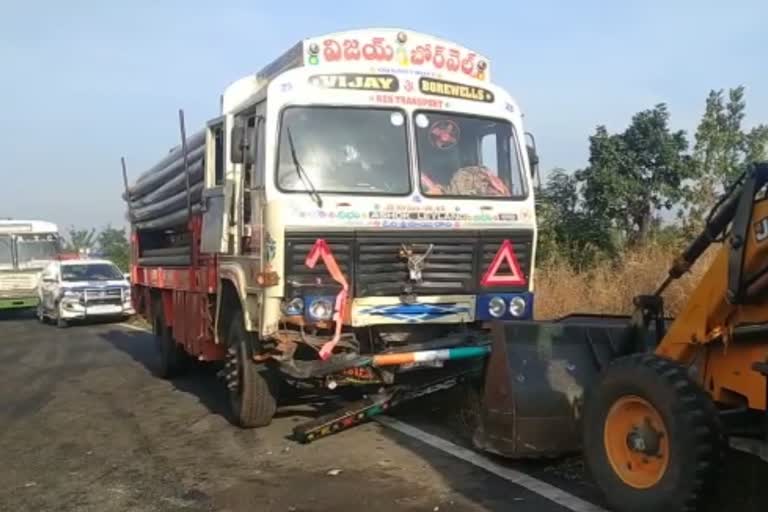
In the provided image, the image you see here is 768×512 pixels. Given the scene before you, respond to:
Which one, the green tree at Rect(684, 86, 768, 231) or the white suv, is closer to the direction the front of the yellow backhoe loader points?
the white suv

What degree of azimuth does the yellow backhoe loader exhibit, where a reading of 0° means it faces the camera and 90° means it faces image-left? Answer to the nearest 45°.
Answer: approximately 135°

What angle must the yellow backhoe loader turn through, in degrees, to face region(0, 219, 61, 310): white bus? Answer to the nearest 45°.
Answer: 0° — it already faces it
